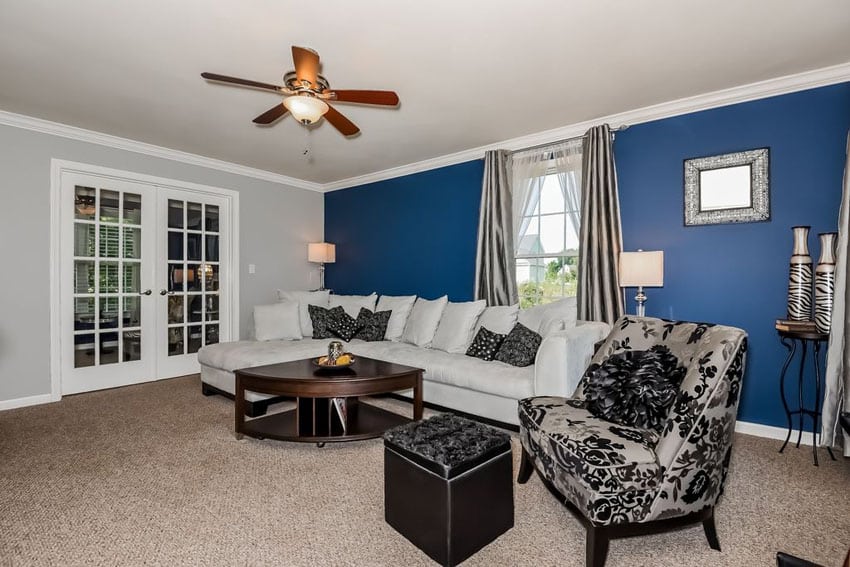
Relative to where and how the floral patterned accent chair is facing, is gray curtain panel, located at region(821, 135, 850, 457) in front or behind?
behind

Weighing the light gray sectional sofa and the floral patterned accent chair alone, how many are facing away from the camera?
0

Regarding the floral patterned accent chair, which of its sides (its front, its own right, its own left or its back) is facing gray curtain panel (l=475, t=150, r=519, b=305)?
right

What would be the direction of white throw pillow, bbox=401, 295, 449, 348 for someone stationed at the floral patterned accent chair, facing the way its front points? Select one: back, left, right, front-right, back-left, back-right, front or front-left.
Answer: right

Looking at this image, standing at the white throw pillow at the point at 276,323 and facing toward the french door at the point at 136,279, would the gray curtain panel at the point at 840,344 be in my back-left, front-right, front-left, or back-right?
back-left

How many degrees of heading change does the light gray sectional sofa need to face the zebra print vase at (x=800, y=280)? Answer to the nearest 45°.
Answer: approximately 135° to its left

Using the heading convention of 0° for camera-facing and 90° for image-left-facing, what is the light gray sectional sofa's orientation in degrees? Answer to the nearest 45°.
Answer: approximately 45°

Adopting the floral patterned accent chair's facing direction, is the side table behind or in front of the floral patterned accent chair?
behind

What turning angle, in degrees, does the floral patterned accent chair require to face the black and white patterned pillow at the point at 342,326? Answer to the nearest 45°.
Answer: approximately 90° to its right

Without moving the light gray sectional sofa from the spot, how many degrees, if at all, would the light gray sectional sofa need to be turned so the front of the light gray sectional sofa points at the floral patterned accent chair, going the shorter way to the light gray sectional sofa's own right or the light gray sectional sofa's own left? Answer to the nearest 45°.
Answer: approximately 45° to the light gray sectional sofa's own left

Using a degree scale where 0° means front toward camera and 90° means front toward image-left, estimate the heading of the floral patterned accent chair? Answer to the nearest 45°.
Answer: approximately 45°

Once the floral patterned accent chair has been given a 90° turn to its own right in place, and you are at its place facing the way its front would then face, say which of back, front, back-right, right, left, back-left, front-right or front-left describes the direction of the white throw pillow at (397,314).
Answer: front
